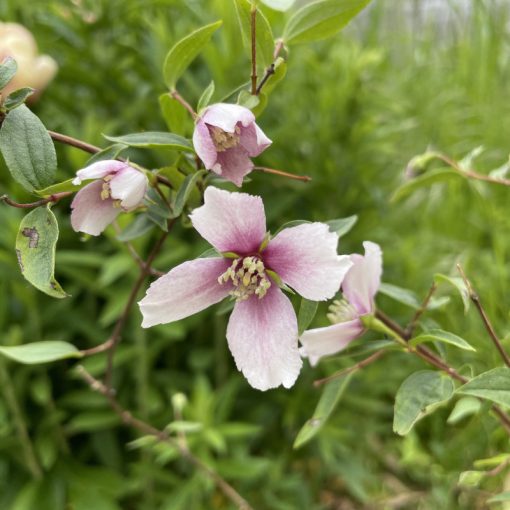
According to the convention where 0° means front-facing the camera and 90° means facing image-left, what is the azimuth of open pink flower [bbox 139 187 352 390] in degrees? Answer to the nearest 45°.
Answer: approximately 0°
